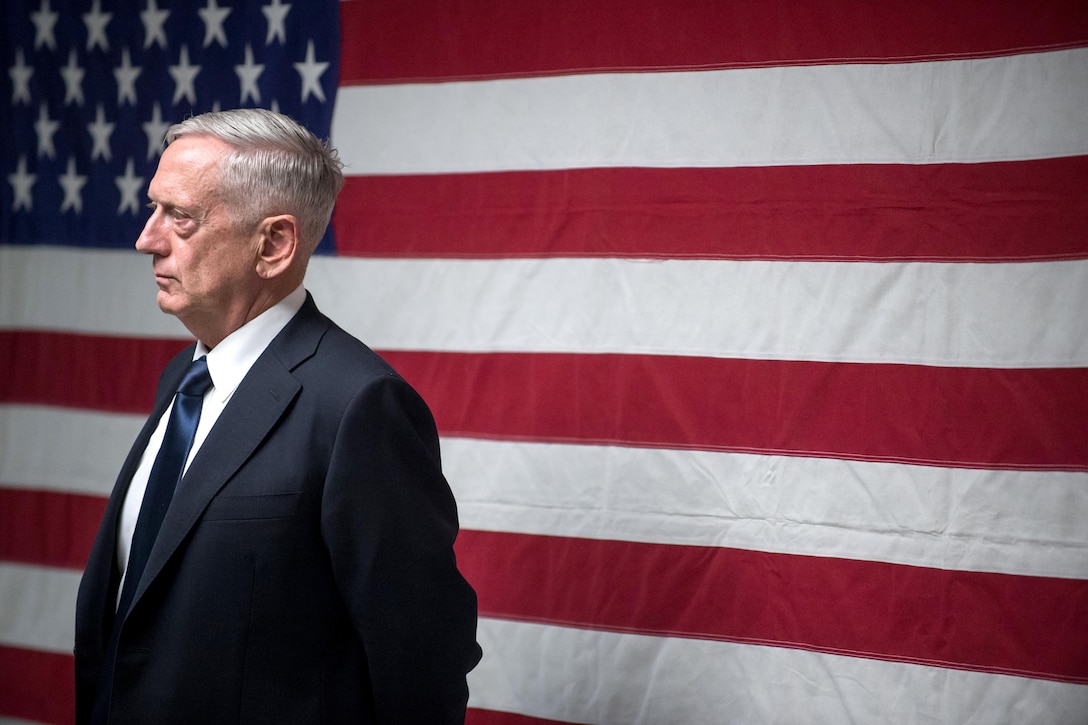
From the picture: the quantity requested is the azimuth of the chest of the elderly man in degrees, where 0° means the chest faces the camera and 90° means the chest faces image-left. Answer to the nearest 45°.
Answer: approximately 45°

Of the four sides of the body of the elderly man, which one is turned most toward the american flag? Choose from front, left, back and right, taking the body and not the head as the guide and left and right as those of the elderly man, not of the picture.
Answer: back
